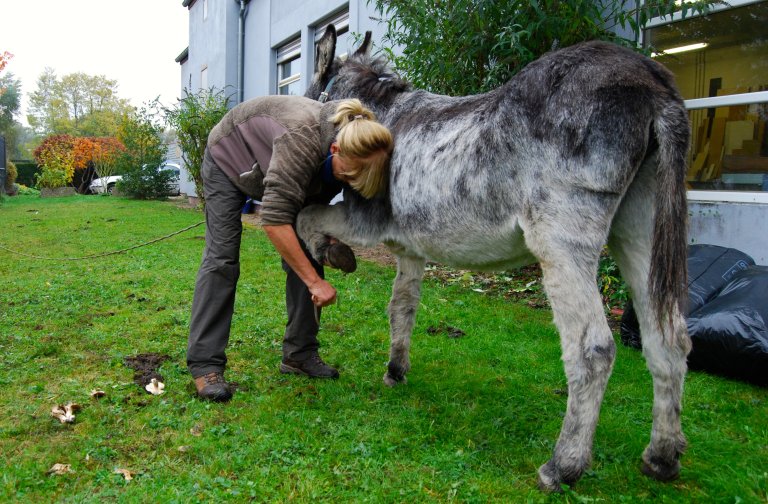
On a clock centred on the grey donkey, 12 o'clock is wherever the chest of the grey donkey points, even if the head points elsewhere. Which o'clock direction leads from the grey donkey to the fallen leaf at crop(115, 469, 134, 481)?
The fallen leaf is roughly at 10 o'clock from the grey donkey.

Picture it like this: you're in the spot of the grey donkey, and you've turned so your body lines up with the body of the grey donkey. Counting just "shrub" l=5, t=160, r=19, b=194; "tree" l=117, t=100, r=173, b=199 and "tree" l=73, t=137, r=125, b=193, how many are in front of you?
3

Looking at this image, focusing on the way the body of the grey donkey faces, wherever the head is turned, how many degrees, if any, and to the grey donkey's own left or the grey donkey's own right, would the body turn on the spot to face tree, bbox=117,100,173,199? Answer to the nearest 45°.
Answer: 0° — it already faces it

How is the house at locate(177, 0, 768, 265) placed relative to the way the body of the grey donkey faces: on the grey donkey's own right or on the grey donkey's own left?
on the grey donkey's own right

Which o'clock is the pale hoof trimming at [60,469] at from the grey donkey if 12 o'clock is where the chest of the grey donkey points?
The pale hoof trimming is roughly at 10 o'clock from the grey donkey.

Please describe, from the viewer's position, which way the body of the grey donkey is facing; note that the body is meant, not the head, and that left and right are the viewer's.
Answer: facing away from the viewer and to the left of the viewer

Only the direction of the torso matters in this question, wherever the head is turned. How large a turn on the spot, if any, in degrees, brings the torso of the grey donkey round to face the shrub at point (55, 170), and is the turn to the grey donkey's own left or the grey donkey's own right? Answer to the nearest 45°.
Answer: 0° — it already faces it

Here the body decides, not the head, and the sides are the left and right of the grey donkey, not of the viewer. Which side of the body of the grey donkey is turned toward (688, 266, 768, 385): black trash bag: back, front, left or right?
right

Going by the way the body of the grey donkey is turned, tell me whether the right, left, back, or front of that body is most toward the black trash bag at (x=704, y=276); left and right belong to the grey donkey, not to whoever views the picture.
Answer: right
